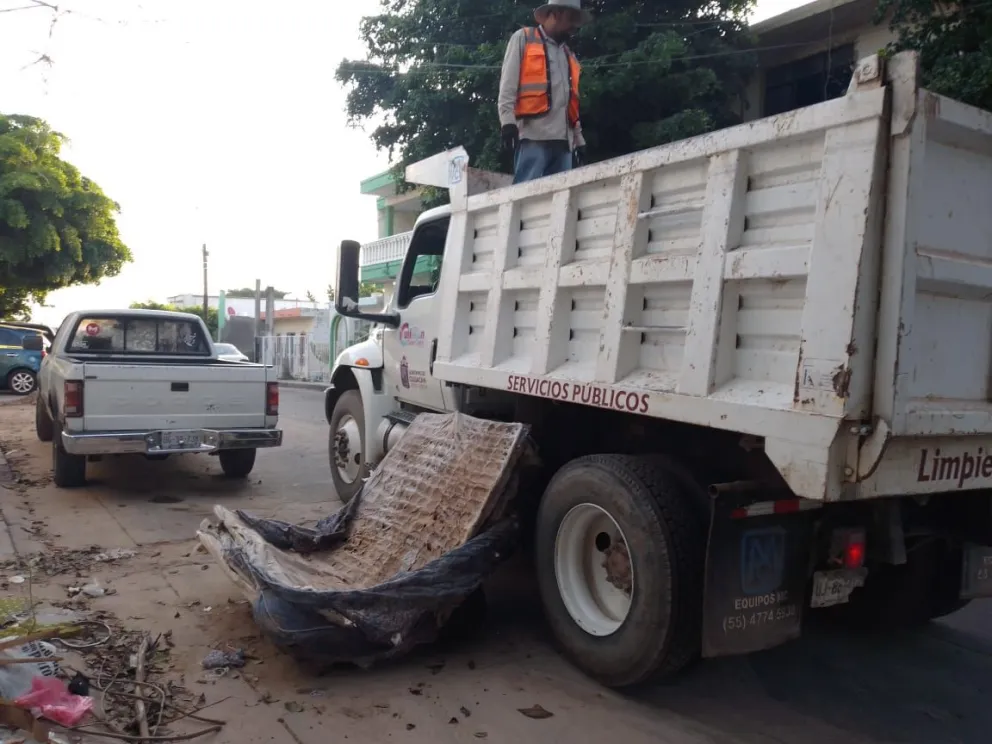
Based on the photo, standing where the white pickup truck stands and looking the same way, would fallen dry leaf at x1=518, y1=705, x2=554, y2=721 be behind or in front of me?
behind

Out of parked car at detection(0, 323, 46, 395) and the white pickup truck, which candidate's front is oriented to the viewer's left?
the parked car

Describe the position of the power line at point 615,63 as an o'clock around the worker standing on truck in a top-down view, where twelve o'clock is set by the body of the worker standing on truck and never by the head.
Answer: The power line is roughly at 8 o'clock from the worker standing on truck.

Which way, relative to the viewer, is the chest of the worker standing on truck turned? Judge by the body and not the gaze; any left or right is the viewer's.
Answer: facing the viewer and to the right of the viewer

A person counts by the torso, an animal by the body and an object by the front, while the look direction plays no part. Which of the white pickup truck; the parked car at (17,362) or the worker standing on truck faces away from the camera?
the white pickup truck

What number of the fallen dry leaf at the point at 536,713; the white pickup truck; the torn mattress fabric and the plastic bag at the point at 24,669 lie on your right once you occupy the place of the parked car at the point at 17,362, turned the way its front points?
0

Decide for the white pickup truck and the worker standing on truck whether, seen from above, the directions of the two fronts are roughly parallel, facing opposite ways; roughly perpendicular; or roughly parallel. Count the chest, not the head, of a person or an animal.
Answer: roughly parallel, facing opposite ways

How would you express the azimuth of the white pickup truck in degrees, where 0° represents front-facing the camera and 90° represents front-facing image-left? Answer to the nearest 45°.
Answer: approximately 180°

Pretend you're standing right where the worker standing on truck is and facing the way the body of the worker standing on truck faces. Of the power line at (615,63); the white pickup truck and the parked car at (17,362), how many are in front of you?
0

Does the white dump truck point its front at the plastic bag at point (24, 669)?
no

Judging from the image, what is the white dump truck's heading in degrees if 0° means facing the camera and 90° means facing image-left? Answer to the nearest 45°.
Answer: approximately 135°

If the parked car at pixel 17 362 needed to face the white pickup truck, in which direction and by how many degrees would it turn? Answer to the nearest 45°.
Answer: approximately 90° to its left

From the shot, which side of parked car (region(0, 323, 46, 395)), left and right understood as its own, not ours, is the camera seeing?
left

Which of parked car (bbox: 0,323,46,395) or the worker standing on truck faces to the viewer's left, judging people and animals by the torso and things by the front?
the parked car

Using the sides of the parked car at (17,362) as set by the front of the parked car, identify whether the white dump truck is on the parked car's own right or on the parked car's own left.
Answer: on the parked car's own left
